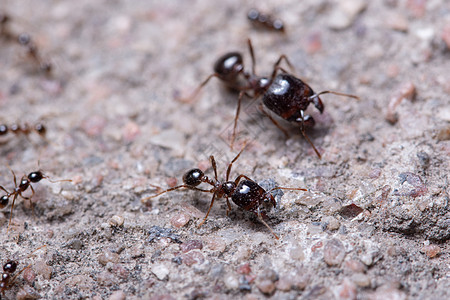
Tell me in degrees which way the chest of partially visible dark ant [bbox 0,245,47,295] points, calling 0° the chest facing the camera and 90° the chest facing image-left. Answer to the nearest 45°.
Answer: approximately 225°

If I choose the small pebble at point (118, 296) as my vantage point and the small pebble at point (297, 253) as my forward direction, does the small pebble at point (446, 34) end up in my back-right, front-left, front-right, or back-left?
front-left

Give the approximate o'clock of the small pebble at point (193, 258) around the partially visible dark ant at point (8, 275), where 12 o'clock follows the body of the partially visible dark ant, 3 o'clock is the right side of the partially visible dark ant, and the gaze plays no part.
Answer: The small pebble is roughly at 2 o'clock from the partially visible dark ant.

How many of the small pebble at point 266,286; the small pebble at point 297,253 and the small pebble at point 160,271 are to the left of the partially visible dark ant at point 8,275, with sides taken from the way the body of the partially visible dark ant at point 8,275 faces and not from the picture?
0

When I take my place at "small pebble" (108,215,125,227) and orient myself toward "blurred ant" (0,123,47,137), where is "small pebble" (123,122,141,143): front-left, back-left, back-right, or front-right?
front-right

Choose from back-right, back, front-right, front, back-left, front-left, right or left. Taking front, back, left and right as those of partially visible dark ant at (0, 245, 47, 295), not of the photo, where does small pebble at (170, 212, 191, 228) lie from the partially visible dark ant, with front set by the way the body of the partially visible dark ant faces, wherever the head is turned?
front-right
